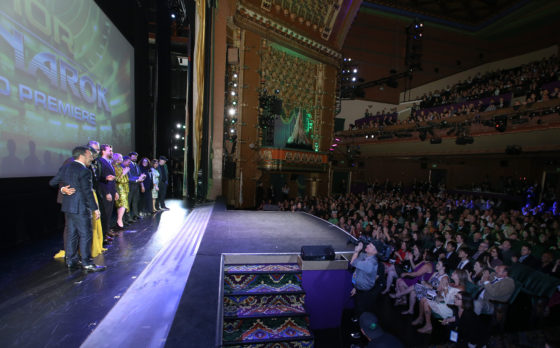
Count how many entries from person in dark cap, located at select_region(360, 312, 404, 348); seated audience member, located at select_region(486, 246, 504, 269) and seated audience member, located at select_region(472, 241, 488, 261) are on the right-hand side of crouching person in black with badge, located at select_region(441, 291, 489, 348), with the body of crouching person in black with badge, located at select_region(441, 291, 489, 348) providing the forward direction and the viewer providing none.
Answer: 2

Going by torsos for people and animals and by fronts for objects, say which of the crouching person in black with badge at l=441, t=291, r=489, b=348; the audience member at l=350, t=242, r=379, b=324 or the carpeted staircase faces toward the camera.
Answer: the carpeted staircase

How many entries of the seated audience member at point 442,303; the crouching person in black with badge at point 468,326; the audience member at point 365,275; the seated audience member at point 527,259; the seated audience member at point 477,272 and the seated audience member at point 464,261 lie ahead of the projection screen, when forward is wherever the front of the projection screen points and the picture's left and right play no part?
6

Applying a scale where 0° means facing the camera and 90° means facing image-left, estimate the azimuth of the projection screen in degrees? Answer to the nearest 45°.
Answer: approximately 315°

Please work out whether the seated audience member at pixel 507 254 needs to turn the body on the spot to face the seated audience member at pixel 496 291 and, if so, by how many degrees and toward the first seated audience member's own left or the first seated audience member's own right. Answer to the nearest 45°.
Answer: approximately 45° to the first seated audience member's own left

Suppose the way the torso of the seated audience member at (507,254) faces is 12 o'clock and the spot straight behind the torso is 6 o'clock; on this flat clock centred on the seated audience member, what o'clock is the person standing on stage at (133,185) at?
The person standing on stage is roughly at 12 o'clock from the seated audience member.

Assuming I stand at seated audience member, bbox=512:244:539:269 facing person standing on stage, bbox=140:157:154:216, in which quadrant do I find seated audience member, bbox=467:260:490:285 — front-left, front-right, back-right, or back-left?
front-left

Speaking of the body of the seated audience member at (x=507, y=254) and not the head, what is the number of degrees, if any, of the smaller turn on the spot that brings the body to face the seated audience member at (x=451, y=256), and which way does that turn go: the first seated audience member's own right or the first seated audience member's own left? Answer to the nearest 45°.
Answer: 0° — they already face them

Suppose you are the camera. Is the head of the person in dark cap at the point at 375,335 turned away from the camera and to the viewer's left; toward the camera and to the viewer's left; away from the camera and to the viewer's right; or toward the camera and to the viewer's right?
away from the camera and to the viewer's left

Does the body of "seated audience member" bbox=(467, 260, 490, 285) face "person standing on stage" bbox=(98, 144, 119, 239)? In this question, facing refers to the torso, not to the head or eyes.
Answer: yes

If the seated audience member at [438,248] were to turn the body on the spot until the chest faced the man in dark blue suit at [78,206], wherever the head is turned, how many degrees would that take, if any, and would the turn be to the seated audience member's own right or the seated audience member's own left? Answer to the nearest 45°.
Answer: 0° — they already face them

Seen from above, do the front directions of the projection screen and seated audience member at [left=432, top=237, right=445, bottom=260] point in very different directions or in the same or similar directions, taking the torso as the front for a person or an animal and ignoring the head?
very different directions

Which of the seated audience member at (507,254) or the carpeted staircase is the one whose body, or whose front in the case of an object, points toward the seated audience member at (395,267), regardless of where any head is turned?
the seated audience member at (507,254)

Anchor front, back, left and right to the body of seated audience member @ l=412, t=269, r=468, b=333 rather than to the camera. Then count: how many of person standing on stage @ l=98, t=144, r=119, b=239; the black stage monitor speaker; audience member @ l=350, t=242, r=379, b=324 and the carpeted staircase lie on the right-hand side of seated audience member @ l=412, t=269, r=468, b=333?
0

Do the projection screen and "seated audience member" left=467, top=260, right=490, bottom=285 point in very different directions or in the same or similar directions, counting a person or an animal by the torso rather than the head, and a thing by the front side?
very different directions

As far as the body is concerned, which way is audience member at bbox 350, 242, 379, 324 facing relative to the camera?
to the viewer's left

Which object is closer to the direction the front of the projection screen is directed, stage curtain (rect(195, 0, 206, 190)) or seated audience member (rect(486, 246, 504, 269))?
the seated audience member

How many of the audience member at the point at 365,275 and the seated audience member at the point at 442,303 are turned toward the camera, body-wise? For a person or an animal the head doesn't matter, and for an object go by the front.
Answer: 0

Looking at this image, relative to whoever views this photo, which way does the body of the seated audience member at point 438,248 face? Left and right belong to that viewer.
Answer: facing the viewer and to the left of the viewer

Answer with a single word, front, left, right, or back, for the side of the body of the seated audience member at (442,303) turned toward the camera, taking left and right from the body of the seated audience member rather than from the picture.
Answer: left

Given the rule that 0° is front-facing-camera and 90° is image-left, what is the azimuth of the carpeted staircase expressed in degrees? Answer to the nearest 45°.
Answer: approximately 0°

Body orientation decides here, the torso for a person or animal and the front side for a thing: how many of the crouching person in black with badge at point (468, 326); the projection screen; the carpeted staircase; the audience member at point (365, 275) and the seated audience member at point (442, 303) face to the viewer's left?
3
